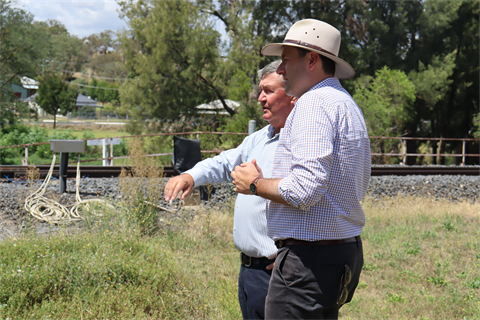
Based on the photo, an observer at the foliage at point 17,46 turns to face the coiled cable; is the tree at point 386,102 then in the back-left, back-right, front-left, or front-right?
front-left

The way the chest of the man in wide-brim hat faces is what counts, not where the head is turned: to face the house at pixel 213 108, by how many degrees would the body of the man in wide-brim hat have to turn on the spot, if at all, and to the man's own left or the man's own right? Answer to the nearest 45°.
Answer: approximately 90° to the man's own right

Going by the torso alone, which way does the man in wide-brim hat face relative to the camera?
to the viewer's left

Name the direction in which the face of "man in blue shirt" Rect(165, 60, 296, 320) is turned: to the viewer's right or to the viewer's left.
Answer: to the viewer's left

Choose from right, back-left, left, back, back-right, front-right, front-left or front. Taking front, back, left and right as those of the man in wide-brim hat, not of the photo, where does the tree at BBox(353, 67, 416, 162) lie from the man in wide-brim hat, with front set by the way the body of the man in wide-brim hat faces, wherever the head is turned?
right

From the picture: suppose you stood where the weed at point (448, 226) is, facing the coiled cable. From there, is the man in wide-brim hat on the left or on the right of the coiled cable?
left

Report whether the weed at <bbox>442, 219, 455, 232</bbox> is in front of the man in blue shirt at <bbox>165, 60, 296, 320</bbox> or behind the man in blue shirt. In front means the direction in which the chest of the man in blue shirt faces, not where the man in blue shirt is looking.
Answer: behind

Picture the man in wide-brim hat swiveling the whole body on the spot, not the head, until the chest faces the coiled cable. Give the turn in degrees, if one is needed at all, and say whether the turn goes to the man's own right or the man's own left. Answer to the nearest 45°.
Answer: approximately 45° to the man's own right

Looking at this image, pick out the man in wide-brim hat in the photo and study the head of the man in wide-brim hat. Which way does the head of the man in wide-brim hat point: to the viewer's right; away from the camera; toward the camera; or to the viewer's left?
to the viewer's left

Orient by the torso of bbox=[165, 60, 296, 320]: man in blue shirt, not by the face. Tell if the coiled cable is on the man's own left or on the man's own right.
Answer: on the man's own right
